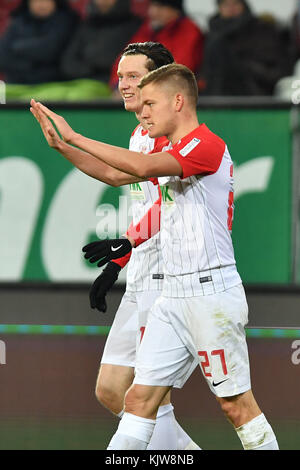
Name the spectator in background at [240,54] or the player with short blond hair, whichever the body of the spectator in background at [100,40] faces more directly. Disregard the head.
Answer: the player with short blond hair

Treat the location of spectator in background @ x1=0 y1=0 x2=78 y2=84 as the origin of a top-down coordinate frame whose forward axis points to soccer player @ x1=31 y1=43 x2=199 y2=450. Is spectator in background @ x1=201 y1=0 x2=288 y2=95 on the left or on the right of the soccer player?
left

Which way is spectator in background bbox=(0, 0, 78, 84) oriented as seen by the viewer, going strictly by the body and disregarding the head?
toward the camera

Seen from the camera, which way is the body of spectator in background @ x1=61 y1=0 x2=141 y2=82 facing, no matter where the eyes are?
toward the camera

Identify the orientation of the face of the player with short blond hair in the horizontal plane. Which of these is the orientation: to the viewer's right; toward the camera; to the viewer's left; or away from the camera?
to the viewer's left

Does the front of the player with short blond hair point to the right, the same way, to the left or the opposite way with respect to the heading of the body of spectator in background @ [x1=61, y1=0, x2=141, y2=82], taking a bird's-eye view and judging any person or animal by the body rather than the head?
to the right

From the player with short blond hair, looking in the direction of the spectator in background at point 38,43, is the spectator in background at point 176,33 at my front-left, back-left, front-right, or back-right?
front-right

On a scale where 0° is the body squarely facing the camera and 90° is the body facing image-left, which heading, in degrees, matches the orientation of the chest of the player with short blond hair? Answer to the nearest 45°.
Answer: approximately 90°

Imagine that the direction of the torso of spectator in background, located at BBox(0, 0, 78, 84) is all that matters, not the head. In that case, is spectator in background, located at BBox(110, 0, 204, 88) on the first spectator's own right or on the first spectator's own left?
on the first spectator's own left

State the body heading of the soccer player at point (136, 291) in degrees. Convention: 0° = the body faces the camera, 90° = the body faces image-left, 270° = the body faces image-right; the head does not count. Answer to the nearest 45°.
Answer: approximately 45°

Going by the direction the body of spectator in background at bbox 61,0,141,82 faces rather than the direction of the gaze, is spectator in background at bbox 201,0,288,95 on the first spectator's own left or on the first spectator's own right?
on the first spectator's own left
